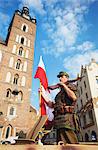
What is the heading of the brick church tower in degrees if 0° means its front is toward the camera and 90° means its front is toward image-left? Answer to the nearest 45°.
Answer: approximately 0°

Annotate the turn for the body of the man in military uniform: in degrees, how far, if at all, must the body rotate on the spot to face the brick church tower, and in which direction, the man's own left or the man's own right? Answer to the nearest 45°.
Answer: approximately 135° to the man's own right

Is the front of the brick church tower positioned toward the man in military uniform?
yes

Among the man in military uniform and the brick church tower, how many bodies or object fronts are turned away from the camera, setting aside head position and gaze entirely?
0
